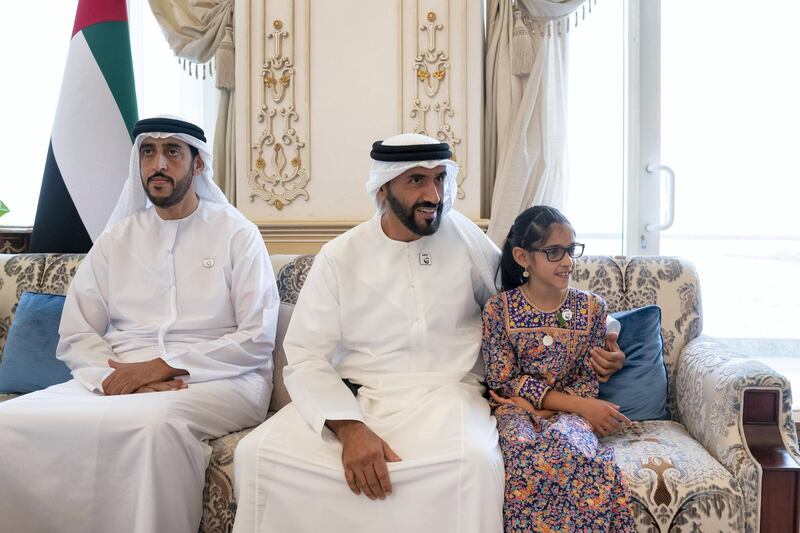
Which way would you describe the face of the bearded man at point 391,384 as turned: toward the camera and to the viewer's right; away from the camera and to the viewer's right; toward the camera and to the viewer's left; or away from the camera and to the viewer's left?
toward the camera and to the viewer's right

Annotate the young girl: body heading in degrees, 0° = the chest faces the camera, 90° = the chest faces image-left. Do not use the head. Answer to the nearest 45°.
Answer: approximately 315°

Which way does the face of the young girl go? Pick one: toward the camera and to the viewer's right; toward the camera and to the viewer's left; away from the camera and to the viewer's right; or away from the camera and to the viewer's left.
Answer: toward the camera and to the viewer's right

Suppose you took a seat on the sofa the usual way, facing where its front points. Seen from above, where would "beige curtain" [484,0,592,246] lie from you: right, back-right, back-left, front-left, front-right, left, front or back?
back

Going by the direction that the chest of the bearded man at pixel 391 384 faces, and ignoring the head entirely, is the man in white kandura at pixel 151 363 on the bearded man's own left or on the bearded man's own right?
on the bearded man's own right

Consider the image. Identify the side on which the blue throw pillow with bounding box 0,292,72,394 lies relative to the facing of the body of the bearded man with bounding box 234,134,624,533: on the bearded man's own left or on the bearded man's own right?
on the bearded man's own right
